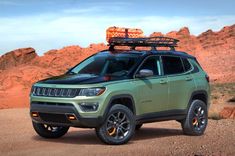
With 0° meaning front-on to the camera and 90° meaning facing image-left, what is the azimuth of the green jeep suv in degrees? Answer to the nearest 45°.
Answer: approximately 45°
